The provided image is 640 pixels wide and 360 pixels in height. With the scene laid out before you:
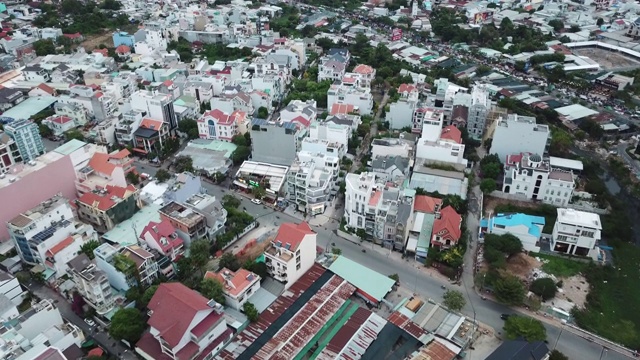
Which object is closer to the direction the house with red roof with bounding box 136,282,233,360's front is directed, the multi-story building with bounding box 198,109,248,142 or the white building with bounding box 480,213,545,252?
the white building

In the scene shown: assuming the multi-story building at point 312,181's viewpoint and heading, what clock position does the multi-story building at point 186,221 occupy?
the multi-story building at point 186,221 is roughly at 2 o'clock from the multi-story building at point 312,181.

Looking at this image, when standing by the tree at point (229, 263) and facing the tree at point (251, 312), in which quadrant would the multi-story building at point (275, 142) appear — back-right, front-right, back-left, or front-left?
back-left

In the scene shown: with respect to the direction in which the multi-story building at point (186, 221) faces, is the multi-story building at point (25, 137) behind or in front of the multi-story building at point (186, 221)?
behind

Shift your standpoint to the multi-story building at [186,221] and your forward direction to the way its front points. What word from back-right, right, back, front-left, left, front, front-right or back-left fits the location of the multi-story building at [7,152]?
back

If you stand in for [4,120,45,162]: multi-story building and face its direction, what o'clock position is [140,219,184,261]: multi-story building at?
[140,219,184,261]: multi-story building is roughly at 1 o'clock from [4,120,45,162]: multi-story building.

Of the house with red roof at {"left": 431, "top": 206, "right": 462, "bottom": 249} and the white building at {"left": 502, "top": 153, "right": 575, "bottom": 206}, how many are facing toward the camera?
2

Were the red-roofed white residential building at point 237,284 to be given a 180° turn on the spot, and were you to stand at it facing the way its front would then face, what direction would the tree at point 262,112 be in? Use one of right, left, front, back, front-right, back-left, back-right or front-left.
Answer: front-right
